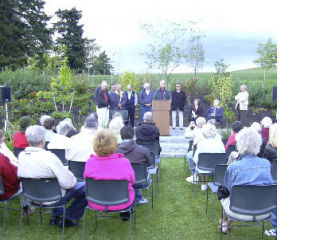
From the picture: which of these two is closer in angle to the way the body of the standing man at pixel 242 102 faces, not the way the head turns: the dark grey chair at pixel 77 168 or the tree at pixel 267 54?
the dark grey chair

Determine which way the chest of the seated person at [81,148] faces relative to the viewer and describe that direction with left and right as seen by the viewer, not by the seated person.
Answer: facing away from the viewer and to the right of the viewer

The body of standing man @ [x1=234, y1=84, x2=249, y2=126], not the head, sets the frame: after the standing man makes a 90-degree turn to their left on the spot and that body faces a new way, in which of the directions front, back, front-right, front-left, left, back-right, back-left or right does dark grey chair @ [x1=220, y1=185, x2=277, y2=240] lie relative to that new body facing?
front-right

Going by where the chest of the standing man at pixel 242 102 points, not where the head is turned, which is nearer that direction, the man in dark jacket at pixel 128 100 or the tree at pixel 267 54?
the man in dark jacket

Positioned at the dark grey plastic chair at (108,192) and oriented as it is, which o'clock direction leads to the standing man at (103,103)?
The standing man is roughly at 12 o'clock from the dark grey plastic chair.

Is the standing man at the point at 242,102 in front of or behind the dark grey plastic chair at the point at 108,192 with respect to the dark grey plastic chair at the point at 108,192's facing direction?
in front

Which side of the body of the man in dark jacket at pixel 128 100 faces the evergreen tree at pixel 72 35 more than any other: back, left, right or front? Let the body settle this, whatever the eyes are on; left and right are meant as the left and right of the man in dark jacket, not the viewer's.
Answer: back

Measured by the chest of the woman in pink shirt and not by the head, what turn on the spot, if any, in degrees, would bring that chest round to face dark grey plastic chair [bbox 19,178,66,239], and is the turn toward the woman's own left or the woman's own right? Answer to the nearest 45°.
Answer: approximately 90° to the woman's own left

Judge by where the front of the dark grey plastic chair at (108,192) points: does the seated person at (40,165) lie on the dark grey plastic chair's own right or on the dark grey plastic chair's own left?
on the dark grey plastic chair's own left

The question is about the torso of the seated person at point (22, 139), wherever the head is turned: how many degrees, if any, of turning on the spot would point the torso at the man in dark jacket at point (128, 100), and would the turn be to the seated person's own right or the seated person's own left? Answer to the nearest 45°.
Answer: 0° — they already face them

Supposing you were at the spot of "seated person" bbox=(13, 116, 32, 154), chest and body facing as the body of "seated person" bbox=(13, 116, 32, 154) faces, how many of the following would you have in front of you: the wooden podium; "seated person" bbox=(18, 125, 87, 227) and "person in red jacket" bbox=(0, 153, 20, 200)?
1

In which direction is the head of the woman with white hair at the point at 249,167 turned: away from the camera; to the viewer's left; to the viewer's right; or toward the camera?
away from the camera

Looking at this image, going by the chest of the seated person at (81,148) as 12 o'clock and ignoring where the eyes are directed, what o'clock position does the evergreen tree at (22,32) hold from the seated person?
The evergreen tree is roughly at 10 o'clock from the seated person.
